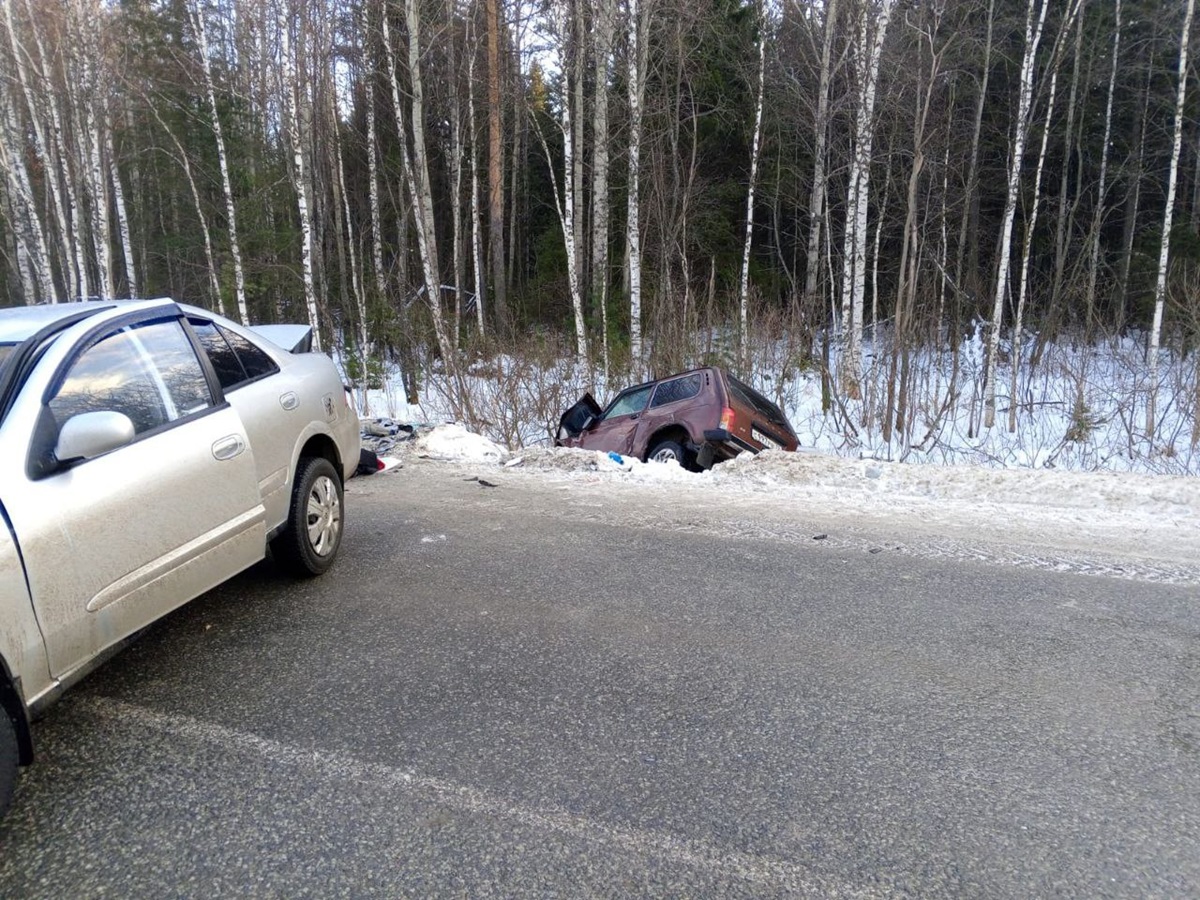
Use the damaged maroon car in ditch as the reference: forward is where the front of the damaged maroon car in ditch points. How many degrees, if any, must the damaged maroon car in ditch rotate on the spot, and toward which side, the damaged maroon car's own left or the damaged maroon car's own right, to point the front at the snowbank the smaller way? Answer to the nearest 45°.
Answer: approximately 45° to the damaged maroon car's own left

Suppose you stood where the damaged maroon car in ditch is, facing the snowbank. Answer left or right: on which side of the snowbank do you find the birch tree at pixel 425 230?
right

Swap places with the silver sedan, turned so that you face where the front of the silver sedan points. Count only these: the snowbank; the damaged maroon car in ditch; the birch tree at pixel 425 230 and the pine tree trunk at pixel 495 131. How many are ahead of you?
0

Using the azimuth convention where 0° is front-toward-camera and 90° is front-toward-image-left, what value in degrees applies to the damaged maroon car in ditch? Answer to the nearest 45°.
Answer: approximately 135°

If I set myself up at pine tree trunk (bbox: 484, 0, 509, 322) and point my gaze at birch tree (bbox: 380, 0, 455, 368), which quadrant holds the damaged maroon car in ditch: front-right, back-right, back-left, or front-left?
front-left

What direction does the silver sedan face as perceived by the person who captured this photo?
facing the viewer and to the left of the viewer

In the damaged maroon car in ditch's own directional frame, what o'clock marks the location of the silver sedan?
The silver sedan is roughly at 8 o'clock from the damaged maroon car in ditch.

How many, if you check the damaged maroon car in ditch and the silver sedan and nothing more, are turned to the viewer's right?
0

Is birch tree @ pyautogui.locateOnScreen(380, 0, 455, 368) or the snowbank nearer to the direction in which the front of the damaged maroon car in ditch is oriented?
the birch tree

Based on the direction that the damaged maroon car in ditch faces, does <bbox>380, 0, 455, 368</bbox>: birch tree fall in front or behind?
in front

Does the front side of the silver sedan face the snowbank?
no
